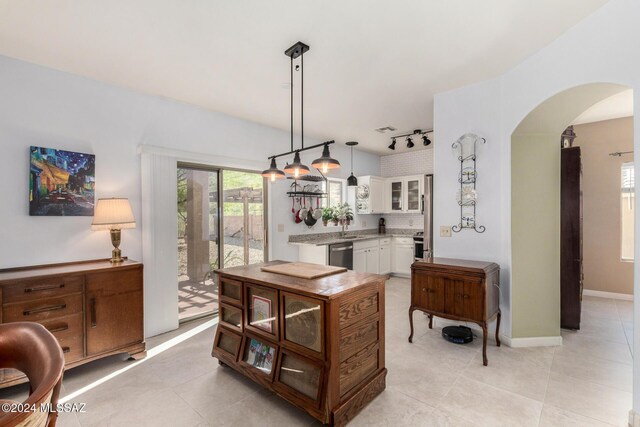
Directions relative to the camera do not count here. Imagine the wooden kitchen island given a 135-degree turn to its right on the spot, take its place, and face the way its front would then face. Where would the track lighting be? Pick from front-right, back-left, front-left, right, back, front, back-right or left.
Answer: front-right

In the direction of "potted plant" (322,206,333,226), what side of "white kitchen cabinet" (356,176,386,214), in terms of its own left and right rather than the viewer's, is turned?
right

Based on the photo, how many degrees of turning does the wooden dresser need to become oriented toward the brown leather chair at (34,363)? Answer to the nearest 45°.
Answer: approximately 45° to its right

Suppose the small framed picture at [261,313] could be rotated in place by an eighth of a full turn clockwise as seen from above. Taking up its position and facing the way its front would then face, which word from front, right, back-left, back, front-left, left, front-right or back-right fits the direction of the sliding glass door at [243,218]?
right

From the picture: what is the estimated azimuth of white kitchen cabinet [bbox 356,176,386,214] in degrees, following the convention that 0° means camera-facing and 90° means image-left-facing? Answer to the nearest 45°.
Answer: approximately 315°

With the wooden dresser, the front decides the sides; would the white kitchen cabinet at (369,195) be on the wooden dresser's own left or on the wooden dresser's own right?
on the wooden dresser's own left

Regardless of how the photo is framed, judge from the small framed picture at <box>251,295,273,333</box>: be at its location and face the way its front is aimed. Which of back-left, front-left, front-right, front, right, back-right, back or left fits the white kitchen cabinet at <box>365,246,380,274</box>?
back

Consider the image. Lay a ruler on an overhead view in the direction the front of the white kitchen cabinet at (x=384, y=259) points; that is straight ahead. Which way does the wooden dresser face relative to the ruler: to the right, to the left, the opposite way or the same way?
to the left
